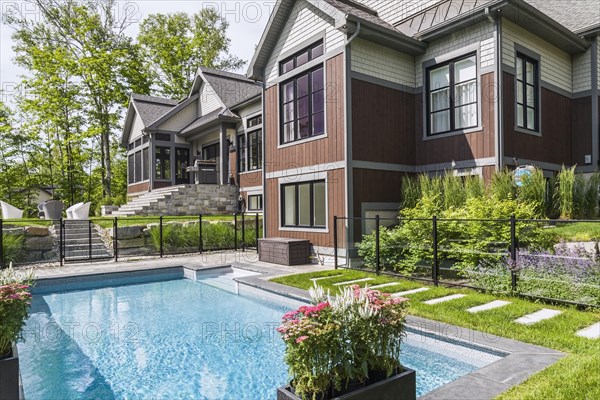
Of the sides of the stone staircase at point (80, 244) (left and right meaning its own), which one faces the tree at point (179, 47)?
back

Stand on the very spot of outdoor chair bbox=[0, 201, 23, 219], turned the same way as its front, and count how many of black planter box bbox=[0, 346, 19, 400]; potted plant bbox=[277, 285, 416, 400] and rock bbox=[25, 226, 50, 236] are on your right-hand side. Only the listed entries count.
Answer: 3

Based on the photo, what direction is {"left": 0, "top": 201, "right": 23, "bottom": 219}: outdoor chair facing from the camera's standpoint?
to the viewer's right

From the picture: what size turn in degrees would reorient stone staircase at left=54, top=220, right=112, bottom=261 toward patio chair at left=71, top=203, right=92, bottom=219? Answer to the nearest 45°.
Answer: approximately 180°

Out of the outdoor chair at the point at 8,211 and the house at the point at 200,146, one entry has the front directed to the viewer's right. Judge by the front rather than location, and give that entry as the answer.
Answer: the outdoor chair

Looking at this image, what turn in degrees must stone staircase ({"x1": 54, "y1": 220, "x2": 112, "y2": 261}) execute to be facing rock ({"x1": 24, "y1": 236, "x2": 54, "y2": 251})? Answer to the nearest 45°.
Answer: approximately 45° to its right

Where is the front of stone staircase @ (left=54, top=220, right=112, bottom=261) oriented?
toward the camera

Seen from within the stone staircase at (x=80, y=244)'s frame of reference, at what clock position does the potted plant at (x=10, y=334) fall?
The potted plant is roughly at 12 o'clock from the stone staircase.

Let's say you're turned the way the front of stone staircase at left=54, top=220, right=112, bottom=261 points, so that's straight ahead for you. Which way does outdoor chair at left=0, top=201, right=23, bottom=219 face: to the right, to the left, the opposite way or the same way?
to the left

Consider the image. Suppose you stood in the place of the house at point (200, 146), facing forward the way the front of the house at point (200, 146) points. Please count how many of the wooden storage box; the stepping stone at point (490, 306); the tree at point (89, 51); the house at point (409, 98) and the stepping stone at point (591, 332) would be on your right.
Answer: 1

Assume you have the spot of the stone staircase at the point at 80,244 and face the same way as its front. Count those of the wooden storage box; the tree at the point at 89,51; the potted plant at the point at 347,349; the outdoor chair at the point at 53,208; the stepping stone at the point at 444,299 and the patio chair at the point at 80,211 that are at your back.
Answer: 3

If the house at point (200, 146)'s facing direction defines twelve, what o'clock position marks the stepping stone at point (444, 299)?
The stepping stone is roughly at 10 o'clock from the house.
